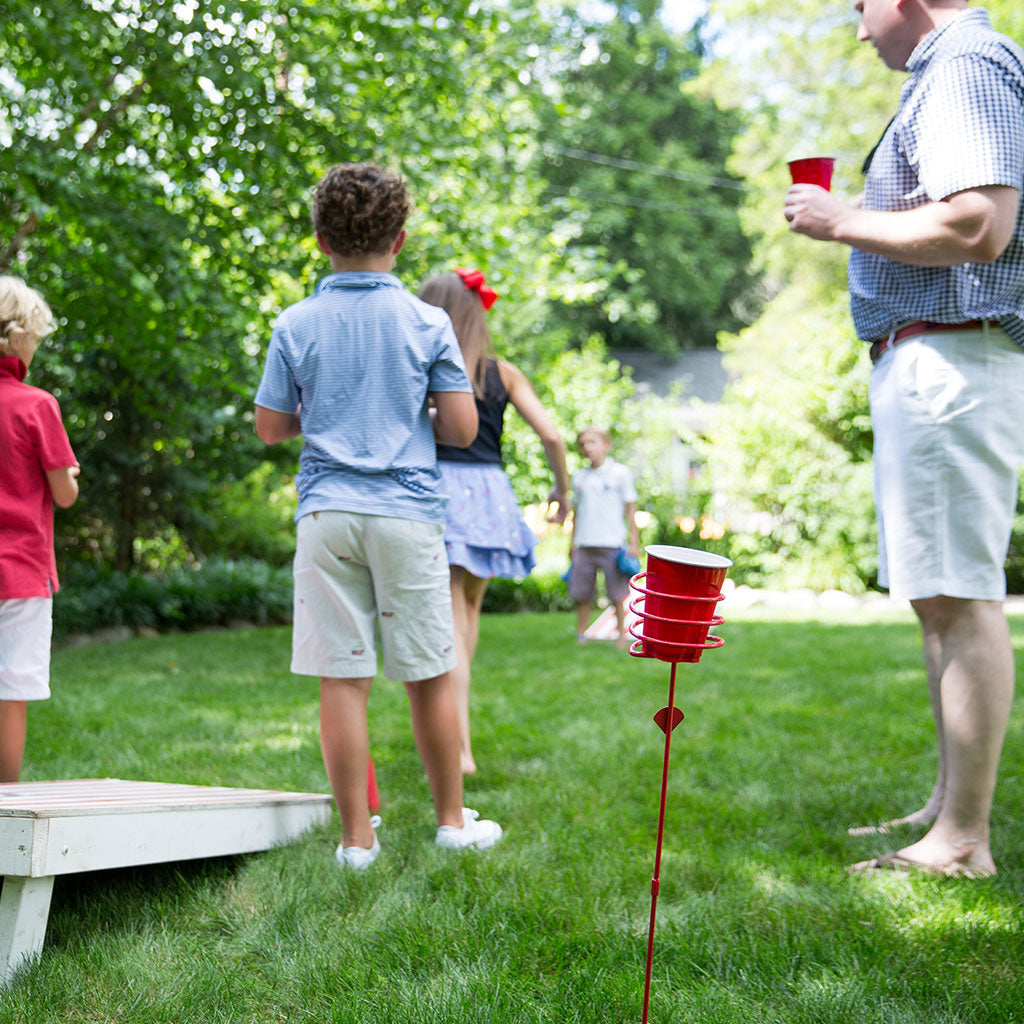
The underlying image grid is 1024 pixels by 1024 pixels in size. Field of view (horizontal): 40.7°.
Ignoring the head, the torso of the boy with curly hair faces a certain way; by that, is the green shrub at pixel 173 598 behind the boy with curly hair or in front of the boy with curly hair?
in front

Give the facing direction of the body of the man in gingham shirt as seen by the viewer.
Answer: to the viewer's left

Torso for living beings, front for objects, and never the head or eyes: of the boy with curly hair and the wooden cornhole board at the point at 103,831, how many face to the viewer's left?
0

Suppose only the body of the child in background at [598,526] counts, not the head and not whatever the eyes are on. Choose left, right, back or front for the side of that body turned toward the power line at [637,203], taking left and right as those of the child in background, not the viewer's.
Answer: back

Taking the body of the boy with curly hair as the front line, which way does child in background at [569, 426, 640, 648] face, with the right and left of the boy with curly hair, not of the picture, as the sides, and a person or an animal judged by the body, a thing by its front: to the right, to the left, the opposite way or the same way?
the opposite way

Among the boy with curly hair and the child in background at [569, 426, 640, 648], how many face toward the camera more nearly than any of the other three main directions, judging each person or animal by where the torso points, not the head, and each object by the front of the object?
1

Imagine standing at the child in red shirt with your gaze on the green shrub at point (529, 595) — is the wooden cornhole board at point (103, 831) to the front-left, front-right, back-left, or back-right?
back-right

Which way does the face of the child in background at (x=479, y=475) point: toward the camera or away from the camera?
away from the camera

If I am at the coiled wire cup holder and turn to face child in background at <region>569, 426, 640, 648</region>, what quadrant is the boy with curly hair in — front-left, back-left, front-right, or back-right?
front-left

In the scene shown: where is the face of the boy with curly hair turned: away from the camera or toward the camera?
away from the camera

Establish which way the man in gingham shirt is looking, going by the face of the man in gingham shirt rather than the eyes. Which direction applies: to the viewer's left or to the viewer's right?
to the viewer's left

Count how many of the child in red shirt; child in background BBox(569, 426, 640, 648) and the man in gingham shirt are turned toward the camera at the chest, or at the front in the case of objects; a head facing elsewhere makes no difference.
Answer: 1

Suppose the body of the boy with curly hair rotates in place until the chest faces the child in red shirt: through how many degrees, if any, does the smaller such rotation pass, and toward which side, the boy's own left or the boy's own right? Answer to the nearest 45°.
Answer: approximately 45° to the boy's own left

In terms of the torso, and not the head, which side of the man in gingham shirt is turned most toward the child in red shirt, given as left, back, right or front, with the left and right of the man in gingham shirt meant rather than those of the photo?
front

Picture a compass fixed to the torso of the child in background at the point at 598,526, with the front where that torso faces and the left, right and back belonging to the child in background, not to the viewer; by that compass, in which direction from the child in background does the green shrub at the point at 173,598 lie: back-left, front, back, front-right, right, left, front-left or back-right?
right

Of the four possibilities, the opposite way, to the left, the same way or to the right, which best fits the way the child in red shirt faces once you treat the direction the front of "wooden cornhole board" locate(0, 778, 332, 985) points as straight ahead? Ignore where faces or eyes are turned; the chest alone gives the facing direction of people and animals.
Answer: the same way

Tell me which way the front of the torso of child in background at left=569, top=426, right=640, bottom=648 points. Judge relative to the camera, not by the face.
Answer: toward the camera
